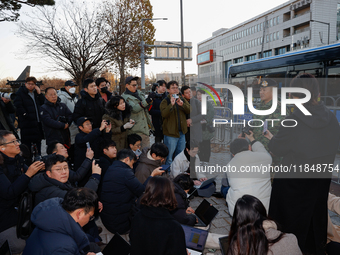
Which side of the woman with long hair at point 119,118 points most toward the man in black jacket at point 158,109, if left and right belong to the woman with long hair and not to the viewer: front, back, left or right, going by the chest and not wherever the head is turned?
left

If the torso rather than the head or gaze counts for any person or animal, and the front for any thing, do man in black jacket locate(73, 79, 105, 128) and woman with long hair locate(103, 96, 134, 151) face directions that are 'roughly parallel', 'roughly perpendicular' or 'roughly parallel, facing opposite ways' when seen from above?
roughly parallel

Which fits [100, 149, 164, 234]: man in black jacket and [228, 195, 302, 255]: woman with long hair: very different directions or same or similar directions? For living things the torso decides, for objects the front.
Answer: same or similar directions

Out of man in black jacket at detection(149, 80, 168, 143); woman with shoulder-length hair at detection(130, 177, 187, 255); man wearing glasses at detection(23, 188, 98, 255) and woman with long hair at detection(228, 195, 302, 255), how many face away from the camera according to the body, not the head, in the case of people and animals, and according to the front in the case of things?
2

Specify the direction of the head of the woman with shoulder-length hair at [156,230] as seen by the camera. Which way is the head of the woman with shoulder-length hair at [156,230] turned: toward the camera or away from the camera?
away from the camera

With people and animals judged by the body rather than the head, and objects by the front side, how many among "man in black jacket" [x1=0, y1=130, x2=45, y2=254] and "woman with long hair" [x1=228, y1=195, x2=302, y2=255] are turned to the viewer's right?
1

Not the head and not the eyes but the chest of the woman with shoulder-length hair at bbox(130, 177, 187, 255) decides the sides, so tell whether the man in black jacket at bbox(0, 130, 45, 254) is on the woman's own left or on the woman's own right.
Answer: on the woman's own left

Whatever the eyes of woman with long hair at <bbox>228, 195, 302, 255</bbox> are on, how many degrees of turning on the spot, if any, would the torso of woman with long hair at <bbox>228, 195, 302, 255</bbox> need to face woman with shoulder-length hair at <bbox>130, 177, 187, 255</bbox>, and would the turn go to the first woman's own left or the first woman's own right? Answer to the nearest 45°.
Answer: approximately 90° to the first woman's own left

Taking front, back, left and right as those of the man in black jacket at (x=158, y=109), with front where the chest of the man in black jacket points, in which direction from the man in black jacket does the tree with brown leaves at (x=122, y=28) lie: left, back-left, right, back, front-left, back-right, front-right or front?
back-left

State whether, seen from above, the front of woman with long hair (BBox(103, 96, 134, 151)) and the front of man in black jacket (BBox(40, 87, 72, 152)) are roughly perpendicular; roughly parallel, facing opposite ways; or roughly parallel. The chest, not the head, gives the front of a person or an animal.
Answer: roughly parallel

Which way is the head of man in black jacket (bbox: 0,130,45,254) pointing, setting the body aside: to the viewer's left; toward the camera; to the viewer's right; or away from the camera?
to the viewer's right

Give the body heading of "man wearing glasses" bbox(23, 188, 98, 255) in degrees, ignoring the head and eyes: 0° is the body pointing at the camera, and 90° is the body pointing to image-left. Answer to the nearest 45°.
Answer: approximately 270°

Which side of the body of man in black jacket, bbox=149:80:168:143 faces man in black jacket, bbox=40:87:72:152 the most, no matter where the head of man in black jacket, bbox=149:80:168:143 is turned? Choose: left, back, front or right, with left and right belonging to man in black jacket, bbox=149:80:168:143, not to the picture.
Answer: right

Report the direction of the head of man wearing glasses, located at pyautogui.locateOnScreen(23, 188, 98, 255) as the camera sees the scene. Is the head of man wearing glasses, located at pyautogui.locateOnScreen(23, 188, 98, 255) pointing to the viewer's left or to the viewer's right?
to the viewer's right

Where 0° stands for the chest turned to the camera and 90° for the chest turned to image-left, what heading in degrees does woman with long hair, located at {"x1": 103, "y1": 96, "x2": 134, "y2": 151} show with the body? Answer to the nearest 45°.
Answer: approximately 315°

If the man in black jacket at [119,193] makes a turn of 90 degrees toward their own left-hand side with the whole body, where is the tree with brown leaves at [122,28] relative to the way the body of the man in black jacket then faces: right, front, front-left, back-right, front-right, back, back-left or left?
front-right

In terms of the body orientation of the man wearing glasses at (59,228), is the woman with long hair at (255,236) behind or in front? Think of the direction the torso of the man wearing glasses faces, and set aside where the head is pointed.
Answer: in front

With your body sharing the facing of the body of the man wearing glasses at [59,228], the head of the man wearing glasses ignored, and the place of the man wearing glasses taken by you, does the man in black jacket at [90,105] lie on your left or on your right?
on your left

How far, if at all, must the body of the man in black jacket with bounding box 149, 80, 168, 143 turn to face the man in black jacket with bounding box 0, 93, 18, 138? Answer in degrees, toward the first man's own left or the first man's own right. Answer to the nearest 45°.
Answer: approximately 135° to the first man's own right

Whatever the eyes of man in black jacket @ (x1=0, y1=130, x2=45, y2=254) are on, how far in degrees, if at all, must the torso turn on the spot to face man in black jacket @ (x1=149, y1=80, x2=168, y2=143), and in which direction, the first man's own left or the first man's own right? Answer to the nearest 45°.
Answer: approximately 45° to the first man's own left

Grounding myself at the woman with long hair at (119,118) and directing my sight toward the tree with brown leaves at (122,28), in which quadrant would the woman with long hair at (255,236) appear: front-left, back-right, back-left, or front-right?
back-right

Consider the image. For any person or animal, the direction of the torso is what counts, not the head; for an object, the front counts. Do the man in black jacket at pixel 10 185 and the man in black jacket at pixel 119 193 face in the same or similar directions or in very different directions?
same or similar directions
